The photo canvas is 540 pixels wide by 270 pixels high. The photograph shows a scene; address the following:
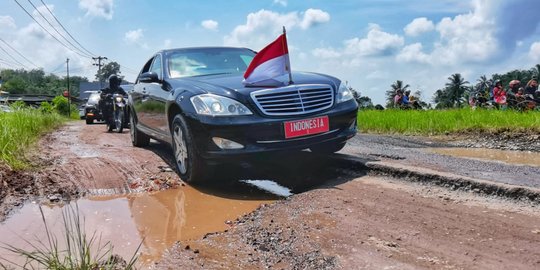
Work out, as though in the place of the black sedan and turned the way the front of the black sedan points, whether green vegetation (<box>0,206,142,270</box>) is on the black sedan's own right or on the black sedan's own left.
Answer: on the black sedan's own right

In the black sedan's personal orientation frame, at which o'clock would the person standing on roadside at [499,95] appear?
The person standing on roadside is roughly at 9 o'clock from the black sedan.

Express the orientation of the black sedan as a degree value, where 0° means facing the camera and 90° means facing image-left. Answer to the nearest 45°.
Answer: approximately 315°

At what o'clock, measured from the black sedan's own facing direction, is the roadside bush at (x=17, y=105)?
The roadside bush is roughly at 6 o'clock from the black sedan.

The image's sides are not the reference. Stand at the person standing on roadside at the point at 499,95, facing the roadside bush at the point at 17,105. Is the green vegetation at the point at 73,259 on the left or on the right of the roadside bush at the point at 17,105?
left

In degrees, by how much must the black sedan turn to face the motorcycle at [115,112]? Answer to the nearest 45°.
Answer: approximately 180°

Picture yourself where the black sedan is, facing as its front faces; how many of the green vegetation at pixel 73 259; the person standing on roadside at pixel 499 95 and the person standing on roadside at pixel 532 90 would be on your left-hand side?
2

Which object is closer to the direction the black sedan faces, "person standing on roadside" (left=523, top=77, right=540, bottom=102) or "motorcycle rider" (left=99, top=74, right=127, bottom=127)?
the person standing on roadside

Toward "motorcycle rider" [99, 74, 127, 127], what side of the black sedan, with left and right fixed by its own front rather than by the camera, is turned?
back

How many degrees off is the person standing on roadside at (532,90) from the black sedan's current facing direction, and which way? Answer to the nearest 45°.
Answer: approximately 90° to its left
